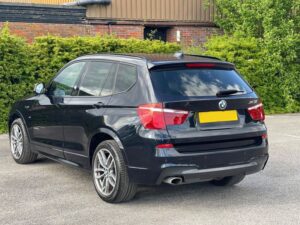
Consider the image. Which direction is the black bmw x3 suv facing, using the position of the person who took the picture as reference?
facing away from the viewer and to the left of the viewer

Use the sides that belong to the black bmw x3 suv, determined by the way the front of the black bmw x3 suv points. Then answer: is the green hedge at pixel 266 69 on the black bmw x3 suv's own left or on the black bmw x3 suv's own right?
on the black bmw x3 suv's own right

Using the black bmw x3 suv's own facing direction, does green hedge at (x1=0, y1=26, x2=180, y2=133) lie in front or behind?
in front
